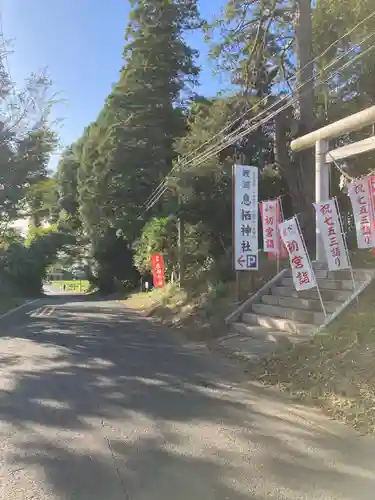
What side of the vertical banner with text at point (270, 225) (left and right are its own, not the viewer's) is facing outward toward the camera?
front

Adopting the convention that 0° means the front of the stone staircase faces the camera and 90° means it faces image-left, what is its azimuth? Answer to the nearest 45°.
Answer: approximately 45°

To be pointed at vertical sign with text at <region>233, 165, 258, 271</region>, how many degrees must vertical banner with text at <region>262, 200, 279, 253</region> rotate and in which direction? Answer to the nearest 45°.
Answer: approximately 90° to its right

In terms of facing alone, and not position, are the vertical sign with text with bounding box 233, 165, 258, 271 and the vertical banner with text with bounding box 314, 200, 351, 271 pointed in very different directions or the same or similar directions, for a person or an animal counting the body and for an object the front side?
same or similar directions

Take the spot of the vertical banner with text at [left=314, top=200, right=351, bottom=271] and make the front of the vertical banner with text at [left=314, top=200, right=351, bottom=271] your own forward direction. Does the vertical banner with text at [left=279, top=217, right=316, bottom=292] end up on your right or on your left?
on your right

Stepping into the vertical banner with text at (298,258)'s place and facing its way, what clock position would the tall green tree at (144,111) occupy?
The tall green tree is roughly at 5 o'clock from the vertical banner with text.

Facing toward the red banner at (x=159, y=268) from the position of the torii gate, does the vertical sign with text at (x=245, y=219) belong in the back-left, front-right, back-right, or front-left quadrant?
front-left

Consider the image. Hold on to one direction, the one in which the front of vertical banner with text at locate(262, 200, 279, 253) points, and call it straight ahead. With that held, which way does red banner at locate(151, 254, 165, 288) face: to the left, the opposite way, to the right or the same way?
the same way

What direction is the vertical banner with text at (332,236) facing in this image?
toward the camera

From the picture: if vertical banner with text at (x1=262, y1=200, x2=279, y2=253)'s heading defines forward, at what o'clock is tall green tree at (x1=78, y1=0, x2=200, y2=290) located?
The tall green tree is roughly at 5 o'clock from the vertical banner with text.

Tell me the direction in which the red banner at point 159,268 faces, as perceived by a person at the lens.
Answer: facing the viewer

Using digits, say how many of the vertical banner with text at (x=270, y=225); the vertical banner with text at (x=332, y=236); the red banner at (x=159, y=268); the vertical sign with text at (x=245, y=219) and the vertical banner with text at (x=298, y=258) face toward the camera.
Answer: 5

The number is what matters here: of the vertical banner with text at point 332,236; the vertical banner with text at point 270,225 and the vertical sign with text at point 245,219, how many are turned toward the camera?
3

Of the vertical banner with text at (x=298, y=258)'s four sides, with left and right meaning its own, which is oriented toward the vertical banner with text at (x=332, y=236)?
left
